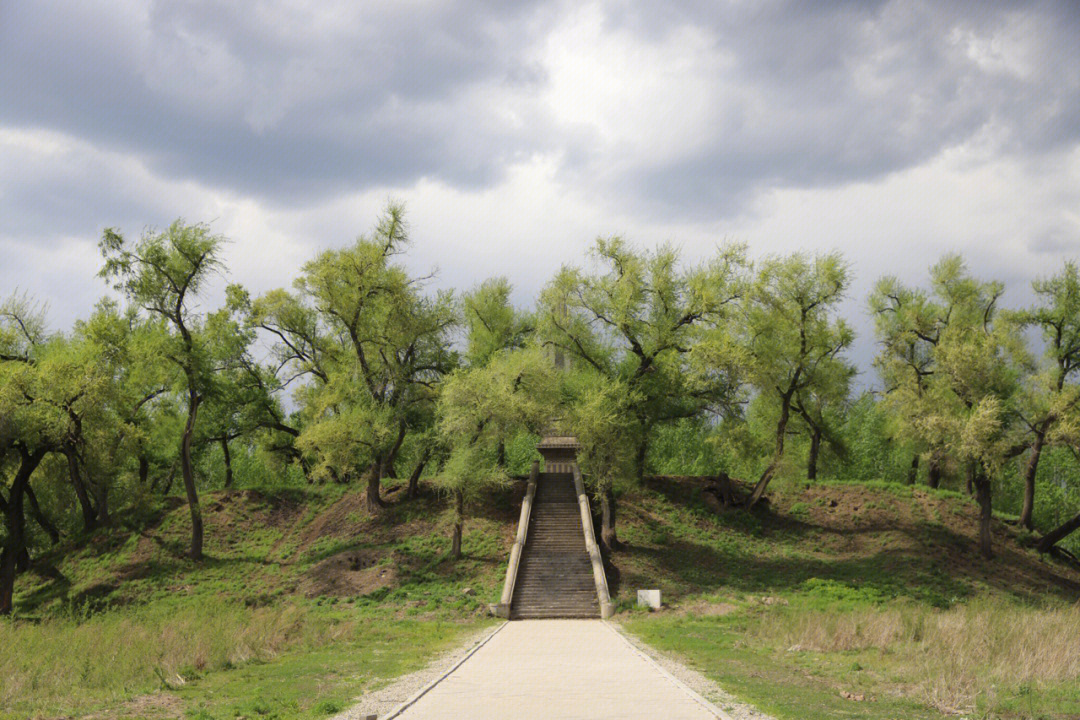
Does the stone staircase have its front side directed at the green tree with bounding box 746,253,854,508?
no

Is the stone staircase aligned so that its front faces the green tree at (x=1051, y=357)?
no

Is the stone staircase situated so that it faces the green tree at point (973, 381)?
no

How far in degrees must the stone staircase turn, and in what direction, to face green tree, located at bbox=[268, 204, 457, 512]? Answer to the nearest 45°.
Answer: approximately 135° to its right

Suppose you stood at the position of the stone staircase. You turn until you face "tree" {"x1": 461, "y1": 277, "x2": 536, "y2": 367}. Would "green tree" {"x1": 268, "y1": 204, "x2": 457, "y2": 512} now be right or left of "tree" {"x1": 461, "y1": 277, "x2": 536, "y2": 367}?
left

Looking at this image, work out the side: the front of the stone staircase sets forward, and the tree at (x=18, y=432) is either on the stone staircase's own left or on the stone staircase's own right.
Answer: on the stone staircase's own right

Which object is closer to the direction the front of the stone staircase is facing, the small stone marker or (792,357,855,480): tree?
the small stone marker

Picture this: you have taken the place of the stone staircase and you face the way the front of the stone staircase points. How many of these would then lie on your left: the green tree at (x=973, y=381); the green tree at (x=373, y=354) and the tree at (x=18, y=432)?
1

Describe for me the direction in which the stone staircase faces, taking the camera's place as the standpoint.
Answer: facing the viewer

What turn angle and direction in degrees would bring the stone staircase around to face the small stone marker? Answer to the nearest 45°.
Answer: approximately 45° to its left

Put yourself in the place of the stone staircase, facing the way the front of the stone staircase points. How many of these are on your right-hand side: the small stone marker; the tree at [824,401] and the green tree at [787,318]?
0
